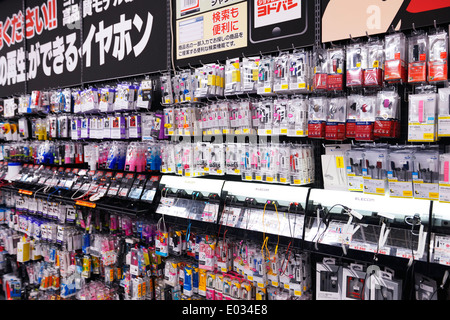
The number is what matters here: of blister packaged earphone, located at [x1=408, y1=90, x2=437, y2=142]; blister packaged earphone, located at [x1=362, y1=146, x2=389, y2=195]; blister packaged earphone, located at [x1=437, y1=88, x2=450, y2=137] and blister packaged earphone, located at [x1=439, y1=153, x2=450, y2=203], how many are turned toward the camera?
4

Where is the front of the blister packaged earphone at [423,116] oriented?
toward the camera

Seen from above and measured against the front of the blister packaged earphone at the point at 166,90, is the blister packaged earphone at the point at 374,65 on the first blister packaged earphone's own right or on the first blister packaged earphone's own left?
on the first blister packaged earphone's own left

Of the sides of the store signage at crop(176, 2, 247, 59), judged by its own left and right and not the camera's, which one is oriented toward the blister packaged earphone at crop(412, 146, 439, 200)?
left

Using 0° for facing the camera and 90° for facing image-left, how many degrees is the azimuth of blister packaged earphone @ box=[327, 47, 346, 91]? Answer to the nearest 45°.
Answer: approximately 0°

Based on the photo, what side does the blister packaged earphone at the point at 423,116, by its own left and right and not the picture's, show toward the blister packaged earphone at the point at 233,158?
right

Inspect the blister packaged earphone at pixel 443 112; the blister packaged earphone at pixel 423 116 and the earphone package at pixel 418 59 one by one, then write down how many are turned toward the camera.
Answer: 3

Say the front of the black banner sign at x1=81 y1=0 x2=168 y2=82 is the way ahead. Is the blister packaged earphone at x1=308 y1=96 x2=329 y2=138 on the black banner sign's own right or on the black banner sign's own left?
on the black banner sign's own left

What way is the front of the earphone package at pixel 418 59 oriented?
toward the camera

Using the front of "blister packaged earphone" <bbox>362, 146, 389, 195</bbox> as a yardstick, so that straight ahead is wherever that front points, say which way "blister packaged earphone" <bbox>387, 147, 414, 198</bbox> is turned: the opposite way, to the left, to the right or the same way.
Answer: the same way

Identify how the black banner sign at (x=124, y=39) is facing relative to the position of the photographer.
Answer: facing the viewer and to the left of the viewer

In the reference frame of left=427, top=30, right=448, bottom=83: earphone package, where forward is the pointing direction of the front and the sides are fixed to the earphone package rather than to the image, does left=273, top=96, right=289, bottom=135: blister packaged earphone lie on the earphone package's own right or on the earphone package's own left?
on the earphone package's own right

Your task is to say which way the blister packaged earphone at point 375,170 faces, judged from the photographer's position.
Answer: facing the viewer
